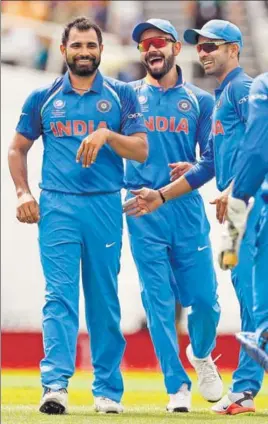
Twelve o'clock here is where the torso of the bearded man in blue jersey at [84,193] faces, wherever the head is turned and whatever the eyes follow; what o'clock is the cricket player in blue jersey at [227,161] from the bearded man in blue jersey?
The cricket player in blue jersey is roughly at 9 o'clock from the bearded man in blue jersey.

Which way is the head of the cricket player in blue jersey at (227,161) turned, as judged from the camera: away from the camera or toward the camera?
toward the camera

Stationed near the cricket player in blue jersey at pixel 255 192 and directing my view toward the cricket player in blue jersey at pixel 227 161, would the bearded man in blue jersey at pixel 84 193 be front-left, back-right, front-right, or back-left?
front-left

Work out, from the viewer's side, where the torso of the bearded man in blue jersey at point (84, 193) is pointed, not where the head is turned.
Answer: toward the camera

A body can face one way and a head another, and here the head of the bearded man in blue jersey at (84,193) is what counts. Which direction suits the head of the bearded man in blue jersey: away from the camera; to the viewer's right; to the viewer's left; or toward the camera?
toward the camera

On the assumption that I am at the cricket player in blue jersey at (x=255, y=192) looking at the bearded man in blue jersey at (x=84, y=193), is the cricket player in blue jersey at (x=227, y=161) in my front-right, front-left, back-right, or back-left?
front-right
